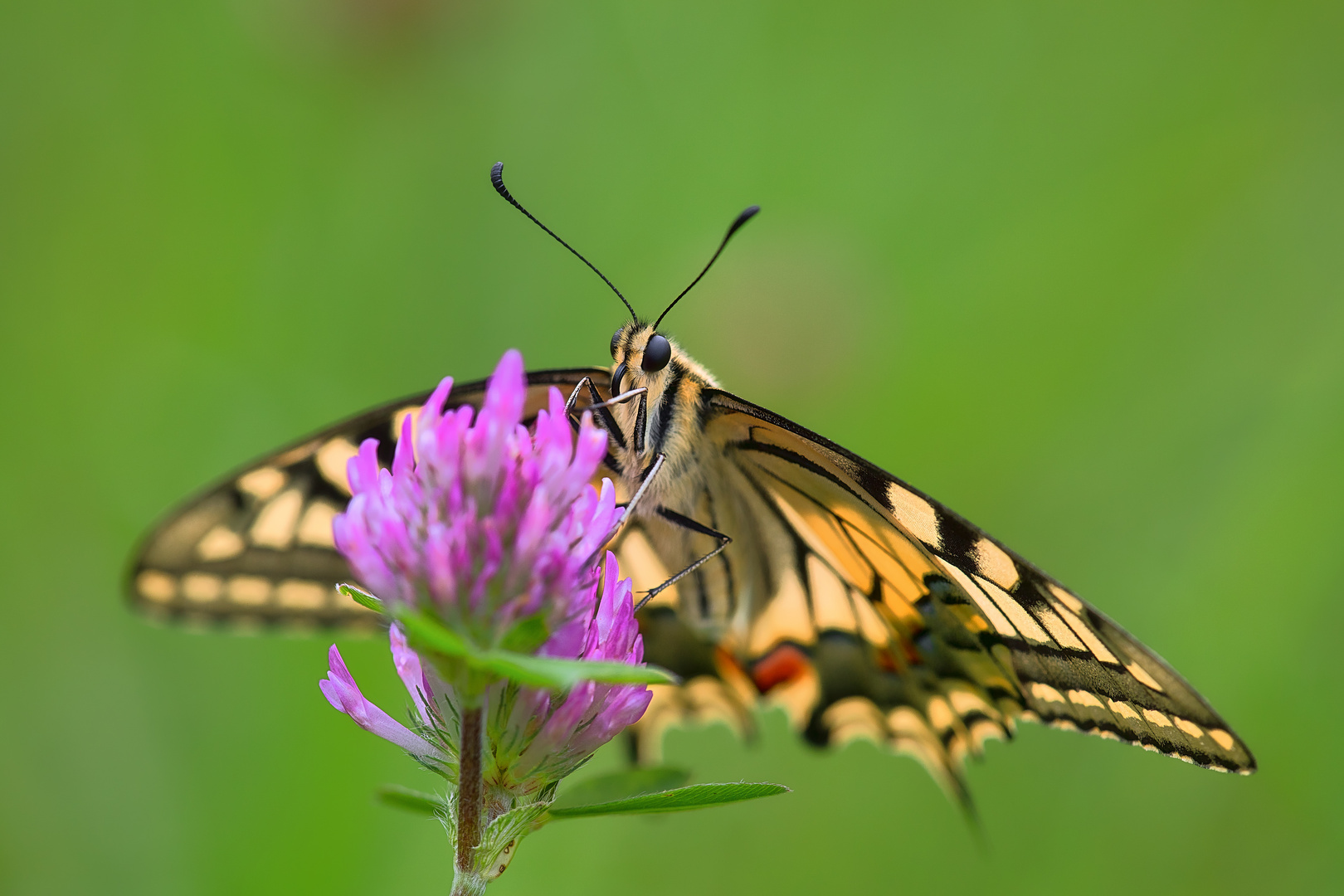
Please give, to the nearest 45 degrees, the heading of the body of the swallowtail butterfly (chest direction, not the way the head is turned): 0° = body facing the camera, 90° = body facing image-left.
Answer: approximately 45°
